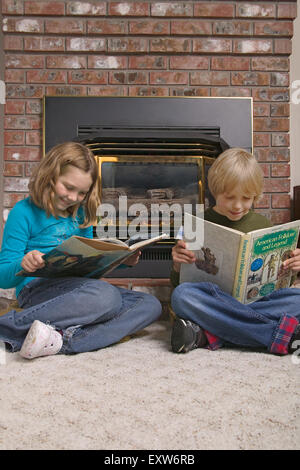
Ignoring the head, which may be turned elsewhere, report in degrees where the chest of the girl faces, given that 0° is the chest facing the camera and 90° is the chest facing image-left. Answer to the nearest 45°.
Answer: approximately 315°

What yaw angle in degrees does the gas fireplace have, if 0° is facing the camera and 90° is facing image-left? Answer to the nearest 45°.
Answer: approximately 0°

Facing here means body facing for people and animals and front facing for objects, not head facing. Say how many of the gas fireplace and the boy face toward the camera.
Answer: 2

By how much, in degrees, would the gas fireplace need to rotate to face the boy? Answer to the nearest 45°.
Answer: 0° — it already faces them
